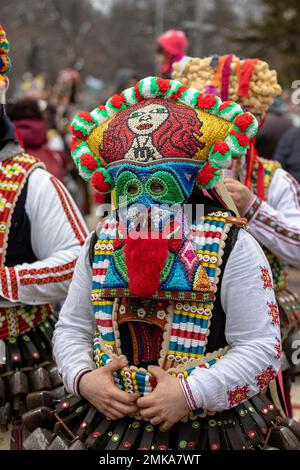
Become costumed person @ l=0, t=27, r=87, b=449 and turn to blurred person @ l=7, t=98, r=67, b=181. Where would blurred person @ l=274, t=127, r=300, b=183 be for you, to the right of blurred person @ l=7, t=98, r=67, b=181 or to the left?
right

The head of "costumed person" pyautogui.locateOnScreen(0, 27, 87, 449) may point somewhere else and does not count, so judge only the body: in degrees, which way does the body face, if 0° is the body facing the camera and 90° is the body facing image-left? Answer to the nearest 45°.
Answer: approximately 0°

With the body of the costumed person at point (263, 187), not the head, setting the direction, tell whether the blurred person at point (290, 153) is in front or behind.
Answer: behind

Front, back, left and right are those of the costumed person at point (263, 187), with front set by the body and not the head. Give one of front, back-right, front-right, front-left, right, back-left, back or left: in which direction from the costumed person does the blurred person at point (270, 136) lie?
back-right

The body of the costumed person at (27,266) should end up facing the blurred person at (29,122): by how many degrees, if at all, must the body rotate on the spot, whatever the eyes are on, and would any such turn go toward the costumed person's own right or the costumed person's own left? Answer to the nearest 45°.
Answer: approximately 180°

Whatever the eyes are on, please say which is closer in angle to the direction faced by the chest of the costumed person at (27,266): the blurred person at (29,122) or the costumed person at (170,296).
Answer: the costumed person

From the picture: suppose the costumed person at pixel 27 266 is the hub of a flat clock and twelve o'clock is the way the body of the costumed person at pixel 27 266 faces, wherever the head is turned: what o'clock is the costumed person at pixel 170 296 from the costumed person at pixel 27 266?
the costumed person at pixel 170 296 is roughly at 11 o'clock from the costumed person at pixel 27 266.

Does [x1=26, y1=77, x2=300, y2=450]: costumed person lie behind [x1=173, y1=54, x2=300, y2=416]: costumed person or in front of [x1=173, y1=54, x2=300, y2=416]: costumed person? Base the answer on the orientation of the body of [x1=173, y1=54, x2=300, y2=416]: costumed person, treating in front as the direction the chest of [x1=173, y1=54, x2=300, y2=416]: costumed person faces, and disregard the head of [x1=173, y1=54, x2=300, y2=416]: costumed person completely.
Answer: in front

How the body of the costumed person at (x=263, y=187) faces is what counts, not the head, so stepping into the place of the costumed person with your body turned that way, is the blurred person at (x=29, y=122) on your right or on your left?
on your right

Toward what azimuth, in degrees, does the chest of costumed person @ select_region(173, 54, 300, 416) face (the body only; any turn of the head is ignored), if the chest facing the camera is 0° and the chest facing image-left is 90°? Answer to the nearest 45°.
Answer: approximately 45°
